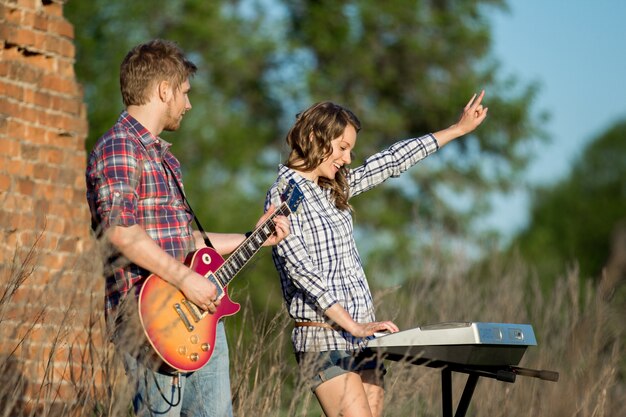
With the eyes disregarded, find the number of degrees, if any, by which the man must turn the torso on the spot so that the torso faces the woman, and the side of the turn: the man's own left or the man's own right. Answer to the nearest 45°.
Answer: approximately 45° to the man's own left

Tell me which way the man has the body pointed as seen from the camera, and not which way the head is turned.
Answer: to the viewer's right

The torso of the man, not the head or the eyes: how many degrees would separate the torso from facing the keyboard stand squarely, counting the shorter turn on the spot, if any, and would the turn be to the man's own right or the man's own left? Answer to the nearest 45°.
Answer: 0° — they already face it

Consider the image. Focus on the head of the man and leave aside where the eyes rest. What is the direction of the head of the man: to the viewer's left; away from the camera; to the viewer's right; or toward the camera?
to the viewer's right

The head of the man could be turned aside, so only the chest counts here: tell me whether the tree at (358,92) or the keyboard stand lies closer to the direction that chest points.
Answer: the keyboard stand

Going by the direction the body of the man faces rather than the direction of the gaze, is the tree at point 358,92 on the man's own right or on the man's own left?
on the man's own left
